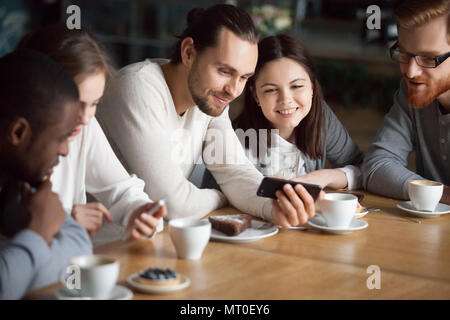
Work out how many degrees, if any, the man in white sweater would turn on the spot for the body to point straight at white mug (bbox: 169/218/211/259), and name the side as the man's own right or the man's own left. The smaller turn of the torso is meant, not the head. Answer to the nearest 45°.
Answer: approximately 45° to the man's own right

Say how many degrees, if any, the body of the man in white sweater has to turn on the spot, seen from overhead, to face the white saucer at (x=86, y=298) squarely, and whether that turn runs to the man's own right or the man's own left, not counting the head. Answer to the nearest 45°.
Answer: approximately 45° to the man's own right

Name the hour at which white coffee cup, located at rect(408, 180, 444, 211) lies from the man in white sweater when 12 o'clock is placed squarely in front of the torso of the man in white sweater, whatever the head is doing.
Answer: The white coffee cup is roughly at 11 o'clock from the man in white sweater.

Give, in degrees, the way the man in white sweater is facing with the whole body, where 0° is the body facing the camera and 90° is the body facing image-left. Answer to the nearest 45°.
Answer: approximately 315°

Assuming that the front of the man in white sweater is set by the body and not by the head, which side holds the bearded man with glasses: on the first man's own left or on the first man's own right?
on the first man's own left

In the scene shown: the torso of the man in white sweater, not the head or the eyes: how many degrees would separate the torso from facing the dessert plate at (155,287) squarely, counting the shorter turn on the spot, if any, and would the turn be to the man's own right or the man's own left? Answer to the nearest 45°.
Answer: approximately 45° to the man's own right

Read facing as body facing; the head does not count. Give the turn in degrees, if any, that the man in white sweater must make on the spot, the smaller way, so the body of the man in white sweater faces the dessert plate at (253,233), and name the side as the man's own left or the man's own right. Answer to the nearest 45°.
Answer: approximately 45° to the man's own right
